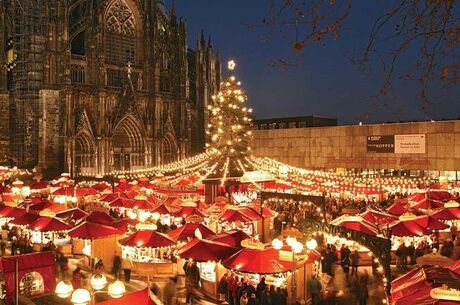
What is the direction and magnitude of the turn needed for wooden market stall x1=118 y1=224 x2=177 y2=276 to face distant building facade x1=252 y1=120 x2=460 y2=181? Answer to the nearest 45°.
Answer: approximately 135° to its left

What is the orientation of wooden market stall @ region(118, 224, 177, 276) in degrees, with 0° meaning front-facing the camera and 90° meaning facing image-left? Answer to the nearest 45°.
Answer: approximately 0°

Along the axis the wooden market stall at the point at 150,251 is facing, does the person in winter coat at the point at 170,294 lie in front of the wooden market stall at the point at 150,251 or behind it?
in front

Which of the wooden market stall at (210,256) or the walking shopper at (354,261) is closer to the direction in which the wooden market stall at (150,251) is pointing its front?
the wooden market stall

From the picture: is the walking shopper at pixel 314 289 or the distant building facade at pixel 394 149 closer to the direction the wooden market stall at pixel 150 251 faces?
the walking shopper

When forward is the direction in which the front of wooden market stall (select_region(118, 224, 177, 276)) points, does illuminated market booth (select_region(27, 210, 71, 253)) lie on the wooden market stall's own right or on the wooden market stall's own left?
on the wooden market stall's own right

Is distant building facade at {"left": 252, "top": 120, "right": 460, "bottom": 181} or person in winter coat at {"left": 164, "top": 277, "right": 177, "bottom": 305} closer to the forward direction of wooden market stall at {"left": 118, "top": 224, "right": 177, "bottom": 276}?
the person in winter coat

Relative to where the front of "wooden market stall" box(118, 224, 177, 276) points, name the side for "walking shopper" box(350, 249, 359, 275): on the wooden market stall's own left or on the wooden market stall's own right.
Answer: on the wooden market stall's own left

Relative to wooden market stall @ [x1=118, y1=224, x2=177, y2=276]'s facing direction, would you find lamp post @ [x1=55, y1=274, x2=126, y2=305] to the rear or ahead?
ahead

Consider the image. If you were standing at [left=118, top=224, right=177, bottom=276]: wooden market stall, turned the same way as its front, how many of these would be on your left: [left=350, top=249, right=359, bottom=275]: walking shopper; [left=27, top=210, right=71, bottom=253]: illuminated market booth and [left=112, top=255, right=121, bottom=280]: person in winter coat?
1

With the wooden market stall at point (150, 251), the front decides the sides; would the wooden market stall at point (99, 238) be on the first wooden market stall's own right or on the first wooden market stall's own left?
on the first wooden market stall's own right

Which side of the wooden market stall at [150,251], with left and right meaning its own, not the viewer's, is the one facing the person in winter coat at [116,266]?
right

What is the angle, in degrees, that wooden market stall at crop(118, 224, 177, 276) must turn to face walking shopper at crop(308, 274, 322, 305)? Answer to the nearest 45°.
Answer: approximately 45° to its left
